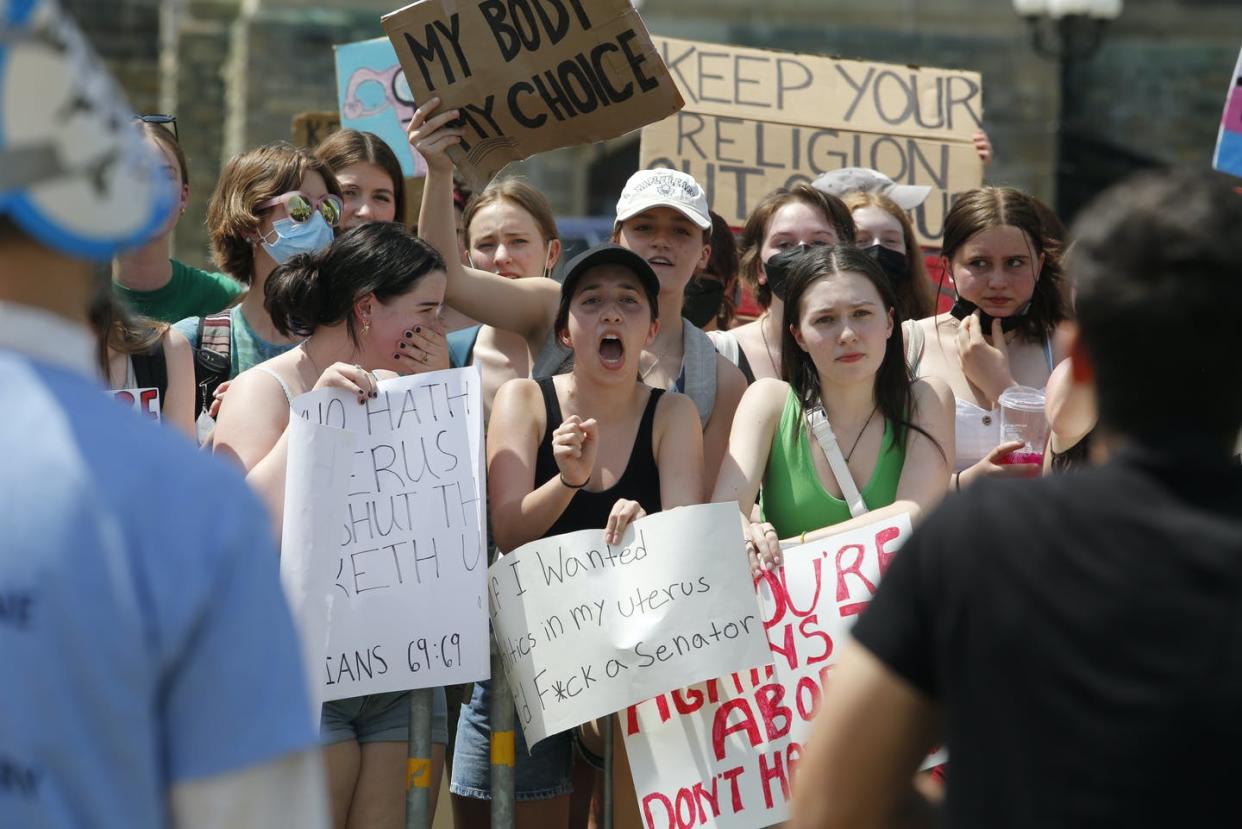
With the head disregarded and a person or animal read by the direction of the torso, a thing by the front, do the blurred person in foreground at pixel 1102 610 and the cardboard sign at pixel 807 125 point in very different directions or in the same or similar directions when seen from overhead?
very different directions

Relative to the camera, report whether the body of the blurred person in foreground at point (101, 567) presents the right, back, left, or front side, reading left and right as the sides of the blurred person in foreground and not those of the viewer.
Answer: back

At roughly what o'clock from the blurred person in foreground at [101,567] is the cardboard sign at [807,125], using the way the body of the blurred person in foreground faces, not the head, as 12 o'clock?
The cardboard sign is roughly at 1 o'clock from the blurred person in foreground.

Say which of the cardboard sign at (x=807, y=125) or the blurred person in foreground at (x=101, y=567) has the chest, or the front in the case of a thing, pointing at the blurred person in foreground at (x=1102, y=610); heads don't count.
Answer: the cardboard sign

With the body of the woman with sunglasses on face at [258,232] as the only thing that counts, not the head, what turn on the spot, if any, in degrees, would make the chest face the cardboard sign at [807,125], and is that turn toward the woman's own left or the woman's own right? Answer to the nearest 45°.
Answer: approximately 90° to the woman's own left

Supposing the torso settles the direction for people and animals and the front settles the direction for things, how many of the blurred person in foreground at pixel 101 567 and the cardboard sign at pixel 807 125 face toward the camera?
1

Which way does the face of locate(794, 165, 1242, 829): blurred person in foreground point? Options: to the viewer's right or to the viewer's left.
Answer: to the viewer's left

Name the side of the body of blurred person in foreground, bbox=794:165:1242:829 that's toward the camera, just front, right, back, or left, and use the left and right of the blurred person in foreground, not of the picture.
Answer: back

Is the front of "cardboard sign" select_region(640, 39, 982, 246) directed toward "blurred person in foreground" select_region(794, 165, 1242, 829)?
yes

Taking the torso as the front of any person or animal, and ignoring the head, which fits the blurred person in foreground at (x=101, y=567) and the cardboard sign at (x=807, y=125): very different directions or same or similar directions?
very different directions

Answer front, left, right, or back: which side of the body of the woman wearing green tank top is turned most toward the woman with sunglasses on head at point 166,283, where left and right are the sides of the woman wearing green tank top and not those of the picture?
right

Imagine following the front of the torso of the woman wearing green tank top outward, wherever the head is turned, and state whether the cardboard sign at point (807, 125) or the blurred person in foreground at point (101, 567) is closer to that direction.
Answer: the blurred person in foreground
